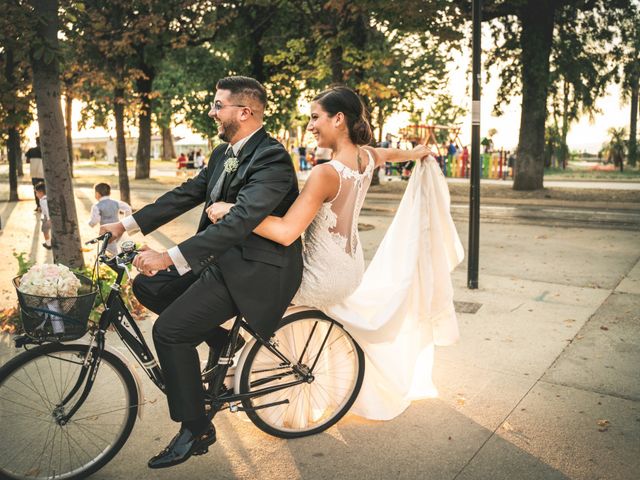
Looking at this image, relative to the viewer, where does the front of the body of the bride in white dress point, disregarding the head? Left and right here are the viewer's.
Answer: facing away from the viewer and to the left of the viewer

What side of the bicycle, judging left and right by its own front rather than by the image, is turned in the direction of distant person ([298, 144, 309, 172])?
right

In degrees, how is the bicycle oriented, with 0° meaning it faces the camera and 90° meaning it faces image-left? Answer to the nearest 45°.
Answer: approximately 90°

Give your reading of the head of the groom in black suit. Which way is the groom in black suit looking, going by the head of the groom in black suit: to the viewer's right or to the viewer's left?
to the viewer's left

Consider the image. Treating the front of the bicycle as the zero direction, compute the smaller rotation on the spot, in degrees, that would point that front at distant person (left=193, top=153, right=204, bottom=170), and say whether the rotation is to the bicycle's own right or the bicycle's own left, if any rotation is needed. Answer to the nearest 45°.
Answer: approximately 90° to the bicycle's own right

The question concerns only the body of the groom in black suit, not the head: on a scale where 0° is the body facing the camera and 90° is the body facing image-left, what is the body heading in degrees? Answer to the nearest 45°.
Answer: approximately 90°

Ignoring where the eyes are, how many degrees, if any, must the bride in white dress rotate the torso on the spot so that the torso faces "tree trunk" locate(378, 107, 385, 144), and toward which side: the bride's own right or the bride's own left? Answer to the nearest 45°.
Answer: approximately 45° to the bride's own right

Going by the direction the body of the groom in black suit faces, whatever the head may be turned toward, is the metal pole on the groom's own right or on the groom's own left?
on the groom's own right

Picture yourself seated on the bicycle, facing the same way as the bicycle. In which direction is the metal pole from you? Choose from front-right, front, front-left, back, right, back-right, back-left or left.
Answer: back-right

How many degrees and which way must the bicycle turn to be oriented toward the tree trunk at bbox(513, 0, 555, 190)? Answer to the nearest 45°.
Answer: approximately 135° to its right

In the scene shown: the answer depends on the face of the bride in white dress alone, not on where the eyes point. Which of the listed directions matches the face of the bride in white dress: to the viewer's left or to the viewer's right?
to the viewer's left
